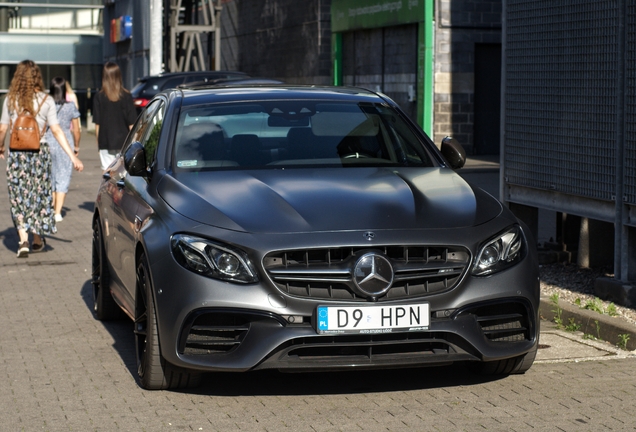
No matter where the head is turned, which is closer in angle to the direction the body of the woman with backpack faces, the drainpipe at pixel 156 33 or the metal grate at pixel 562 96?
the drainpipe

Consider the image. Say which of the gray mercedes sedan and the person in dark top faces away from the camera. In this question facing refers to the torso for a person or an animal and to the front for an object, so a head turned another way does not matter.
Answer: the person in dark top

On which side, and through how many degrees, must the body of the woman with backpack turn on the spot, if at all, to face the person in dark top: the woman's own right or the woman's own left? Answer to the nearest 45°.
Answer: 0° — they already face them

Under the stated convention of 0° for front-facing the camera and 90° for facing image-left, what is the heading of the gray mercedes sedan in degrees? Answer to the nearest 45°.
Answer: approximately 315°

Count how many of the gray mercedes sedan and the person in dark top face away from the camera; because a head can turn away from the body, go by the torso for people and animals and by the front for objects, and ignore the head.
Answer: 1

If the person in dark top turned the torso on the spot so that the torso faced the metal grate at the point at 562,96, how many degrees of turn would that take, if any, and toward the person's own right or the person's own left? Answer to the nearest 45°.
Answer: approximately 135° to the person's own right

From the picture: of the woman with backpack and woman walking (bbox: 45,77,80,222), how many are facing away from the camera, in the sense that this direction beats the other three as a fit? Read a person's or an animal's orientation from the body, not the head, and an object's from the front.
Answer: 2

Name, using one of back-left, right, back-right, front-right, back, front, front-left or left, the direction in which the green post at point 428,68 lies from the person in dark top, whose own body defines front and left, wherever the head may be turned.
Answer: front-right

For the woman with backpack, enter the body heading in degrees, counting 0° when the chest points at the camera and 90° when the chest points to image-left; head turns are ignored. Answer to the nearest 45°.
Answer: approximately 180°

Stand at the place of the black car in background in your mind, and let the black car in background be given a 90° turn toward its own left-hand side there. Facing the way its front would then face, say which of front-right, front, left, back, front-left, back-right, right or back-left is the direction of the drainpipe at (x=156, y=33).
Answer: front-right

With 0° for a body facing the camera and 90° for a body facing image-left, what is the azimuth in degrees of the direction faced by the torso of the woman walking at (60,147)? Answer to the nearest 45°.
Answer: approximately 180°

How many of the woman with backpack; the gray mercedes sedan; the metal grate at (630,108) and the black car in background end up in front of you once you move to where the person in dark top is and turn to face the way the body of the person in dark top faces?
1

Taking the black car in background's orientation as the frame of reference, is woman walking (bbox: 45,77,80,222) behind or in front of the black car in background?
behind

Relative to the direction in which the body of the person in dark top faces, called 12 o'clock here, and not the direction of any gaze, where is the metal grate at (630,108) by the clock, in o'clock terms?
The metal grate is roughly at 5 o'clock from the person in dark top.

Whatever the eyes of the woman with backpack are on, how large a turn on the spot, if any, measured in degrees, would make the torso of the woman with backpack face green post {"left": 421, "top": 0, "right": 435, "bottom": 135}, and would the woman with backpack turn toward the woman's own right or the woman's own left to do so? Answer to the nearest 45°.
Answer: approximately 45° to the woman's own right

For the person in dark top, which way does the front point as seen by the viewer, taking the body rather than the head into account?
away from the camera

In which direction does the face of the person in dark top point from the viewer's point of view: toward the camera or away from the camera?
away from the camera
